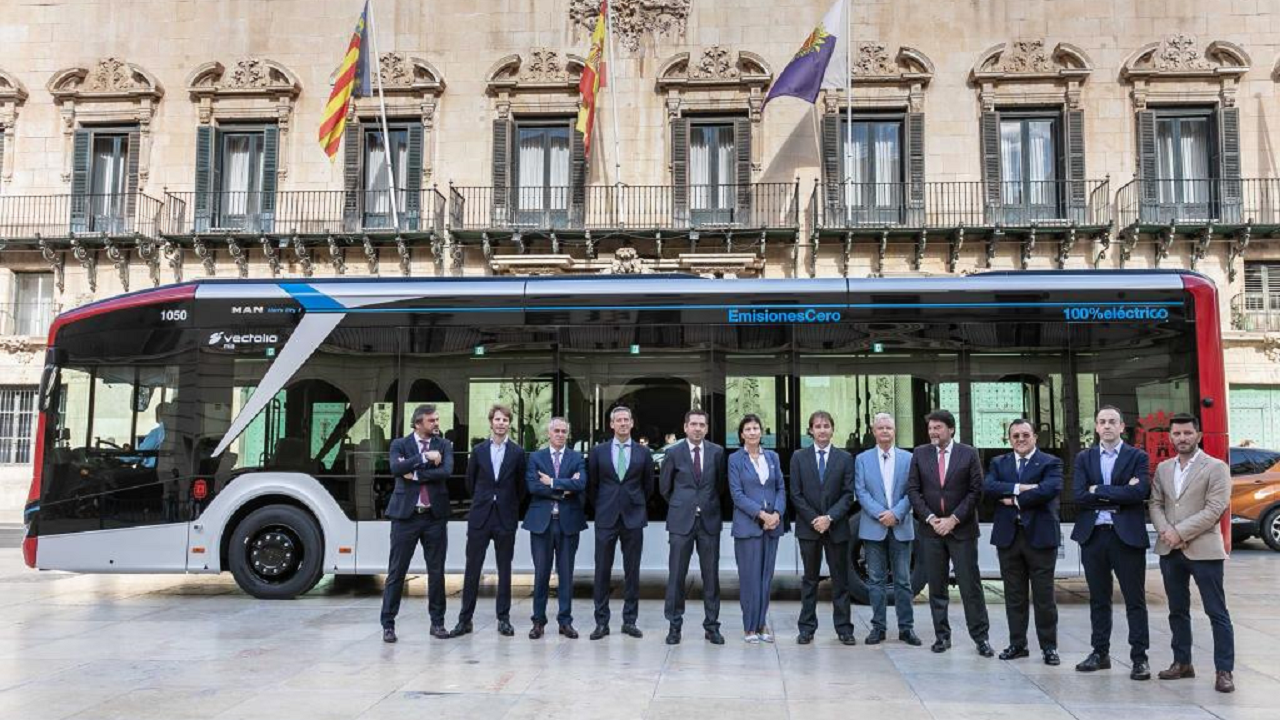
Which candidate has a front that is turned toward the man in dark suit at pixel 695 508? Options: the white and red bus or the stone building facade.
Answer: the stone building facade

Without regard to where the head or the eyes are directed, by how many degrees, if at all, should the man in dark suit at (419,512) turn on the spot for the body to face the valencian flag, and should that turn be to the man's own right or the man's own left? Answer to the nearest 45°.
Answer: approximately 180°

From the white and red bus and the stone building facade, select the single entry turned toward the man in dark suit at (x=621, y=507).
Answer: the stone building facade

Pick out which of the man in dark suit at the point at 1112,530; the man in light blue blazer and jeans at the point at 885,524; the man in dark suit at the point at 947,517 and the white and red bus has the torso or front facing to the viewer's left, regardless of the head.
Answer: the white and red bus

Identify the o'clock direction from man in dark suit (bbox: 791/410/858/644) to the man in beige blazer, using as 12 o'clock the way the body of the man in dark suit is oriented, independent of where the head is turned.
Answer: The man in beige blazer is roughly at 10 o'clock from the man in dark suit.

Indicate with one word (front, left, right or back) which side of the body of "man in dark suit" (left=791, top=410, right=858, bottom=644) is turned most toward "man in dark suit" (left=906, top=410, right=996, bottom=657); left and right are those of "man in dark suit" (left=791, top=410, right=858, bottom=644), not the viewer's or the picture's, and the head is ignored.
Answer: left

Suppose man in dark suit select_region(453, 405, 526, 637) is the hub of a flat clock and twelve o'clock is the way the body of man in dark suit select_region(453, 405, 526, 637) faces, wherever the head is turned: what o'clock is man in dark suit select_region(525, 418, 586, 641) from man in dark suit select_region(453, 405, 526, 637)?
man in dark suit select_region(525, 418, 586, 641) is roughly at 9 o'clock from man in dark suit select_region(453, 405, 526, 637).

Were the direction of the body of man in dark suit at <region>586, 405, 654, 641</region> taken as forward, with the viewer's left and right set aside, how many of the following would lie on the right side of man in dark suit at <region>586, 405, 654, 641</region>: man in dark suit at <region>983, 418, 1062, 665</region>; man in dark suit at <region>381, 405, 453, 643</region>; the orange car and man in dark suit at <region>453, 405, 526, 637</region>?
2

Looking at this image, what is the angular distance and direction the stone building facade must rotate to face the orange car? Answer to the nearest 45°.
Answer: approximately 45° to its left

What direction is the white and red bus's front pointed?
to the viewer's left

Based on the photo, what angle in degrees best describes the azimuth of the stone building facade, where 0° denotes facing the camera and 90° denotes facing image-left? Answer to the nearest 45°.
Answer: approximately 0°

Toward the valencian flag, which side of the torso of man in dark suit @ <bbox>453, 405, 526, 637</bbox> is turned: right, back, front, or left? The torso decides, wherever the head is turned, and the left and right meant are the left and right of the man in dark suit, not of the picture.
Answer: back
